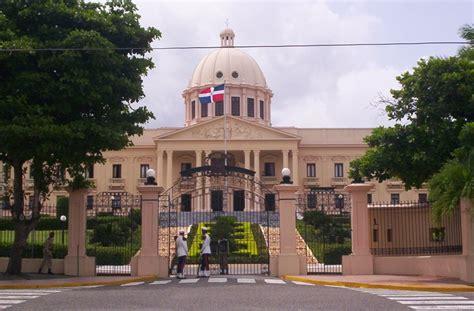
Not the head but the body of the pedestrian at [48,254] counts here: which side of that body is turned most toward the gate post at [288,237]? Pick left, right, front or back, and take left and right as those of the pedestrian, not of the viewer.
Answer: front

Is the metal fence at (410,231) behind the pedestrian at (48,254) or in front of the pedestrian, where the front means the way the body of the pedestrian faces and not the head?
in front

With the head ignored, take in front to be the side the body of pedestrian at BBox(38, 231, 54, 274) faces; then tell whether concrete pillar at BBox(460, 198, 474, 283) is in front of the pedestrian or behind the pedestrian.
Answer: in front

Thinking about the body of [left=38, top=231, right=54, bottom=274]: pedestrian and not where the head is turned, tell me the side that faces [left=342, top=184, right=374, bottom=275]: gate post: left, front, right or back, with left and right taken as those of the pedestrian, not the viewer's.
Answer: front

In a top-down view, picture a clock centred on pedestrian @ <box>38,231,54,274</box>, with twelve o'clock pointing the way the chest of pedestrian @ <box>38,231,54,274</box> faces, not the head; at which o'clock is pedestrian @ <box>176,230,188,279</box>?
pedestrian @ <box>176,230,188,279</box> is roughly at 1 o'clock from pedestrian @ <box>38,231,54,274</box>.

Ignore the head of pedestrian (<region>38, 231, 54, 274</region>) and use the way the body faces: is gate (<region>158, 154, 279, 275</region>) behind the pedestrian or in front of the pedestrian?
in front

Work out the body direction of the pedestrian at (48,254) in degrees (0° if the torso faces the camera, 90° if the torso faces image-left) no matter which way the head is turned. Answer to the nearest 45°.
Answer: approximately 270°
